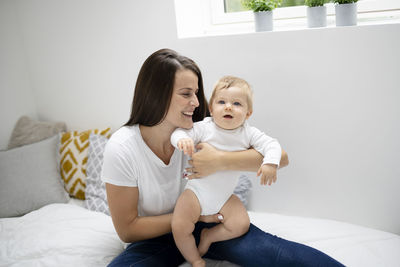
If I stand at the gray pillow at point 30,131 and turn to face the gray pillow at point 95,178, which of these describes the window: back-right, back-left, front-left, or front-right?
front-left

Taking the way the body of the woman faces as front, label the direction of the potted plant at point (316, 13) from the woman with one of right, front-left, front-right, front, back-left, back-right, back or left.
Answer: left

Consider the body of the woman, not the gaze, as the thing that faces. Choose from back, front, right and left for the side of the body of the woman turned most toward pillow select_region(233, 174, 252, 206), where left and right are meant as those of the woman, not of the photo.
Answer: left

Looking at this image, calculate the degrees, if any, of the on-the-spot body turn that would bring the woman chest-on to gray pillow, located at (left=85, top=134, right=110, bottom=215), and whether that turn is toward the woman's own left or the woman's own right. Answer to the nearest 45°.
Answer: approximately 180°

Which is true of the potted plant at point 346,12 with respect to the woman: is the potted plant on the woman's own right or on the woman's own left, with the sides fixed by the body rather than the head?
on the woman's own left

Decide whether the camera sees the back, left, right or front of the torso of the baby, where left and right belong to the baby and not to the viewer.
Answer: front

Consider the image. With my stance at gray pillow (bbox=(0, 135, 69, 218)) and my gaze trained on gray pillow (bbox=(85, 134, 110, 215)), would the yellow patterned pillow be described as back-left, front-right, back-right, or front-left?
front-left

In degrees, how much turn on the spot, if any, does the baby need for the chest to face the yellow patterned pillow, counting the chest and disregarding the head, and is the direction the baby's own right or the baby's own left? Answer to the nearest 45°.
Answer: approximately 135° to the baby's own right

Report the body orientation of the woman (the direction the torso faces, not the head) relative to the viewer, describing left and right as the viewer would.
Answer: facing the viewer and to the right of the viewer

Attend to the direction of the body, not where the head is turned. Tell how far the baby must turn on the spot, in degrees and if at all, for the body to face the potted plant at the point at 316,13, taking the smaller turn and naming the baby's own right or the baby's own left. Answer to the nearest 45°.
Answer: approximately 135° to the baby's own left
